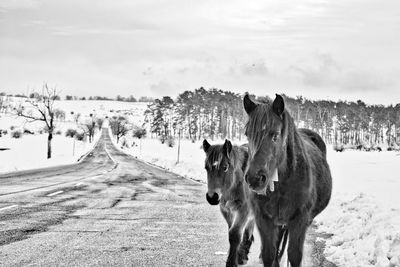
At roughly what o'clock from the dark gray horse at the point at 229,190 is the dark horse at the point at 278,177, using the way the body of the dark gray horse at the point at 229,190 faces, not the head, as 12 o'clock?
the dark horse at the point at 278,177 is roughly at 10 o'clock from the dark gray horse at the point at 229,190.

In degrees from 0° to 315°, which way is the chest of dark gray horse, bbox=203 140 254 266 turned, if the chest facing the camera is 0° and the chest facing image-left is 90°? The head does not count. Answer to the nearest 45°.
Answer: approximately 45°
